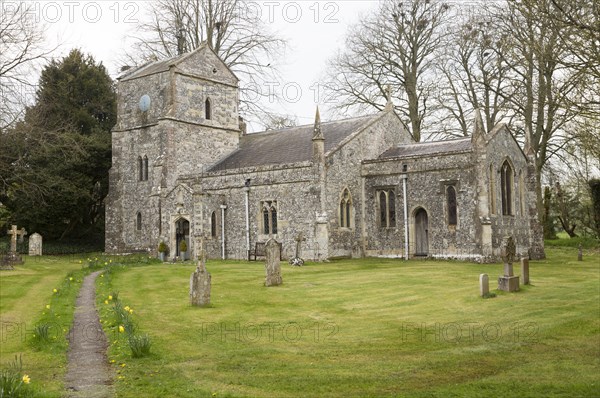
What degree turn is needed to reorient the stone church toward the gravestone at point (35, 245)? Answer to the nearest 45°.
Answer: approximately 45° to its right

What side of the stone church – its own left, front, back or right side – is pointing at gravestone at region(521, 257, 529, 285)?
left

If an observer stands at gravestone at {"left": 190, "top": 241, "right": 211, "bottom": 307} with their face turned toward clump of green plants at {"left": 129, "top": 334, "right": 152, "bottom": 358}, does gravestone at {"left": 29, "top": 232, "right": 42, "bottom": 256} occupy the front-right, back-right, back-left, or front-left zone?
back-right

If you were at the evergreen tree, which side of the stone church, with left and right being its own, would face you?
right

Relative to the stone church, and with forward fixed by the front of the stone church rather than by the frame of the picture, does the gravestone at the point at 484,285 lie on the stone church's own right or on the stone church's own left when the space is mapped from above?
on the stone church's own left

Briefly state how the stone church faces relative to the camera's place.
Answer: facing the viewer and to the left of the viewer

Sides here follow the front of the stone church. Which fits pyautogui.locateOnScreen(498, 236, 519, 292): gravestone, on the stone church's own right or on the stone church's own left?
on the stone church's own left

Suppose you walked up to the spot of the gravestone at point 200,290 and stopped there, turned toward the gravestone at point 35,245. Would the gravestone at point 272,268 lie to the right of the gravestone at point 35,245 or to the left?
right
